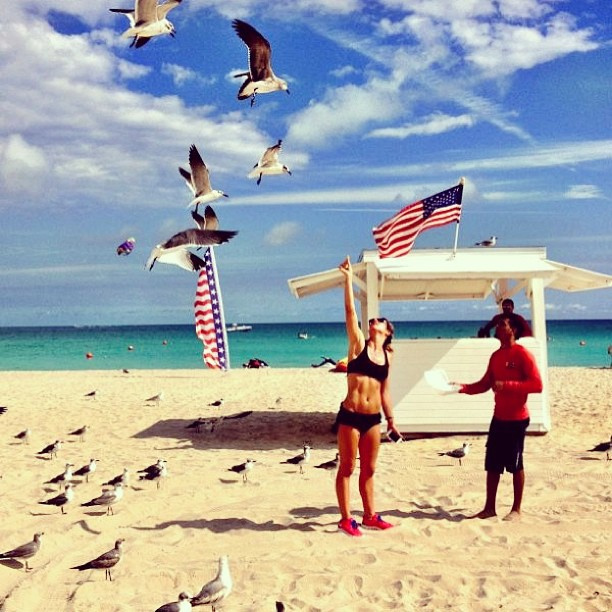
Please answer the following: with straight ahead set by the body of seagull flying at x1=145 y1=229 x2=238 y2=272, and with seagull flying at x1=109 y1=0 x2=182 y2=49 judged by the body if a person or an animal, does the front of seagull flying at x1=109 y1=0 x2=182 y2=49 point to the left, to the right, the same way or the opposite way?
the opposite way

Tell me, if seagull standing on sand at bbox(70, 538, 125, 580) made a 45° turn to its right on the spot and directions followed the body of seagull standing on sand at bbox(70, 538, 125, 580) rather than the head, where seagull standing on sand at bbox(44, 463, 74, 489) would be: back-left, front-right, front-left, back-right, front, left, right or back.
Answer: back-left

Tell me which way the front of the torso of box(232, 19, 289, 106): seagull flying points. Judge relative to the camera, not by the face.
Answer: to the viewer's right

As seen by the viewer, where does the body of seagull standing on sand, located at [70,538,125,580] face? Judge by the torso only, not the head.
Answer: to the viewer's right

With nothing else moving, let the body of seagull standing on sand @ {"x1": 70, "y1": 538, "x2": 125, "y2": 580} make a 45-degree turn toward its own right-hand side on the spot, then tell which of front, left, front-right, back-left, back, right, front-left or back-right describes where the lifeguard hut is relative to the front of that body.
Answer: left

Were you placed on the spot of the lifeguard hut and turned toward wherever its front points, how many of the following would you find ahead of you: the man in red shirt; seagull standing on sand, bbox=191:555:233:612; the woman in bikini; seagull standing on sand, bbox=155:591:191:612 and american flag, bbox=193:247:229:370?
4

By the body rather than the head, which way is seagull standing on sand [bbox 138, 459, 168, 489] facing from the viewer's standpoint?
to the viewer's right

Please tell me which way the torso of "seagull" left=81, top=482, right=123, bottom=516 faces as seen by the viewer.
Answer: to the viewer's right

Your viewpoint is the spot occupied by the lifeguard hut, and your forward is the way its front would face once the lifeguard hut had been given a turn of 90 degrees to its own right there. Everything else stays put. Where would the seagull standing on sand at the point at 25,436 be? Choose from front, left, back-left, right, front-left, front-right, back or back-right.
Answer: front

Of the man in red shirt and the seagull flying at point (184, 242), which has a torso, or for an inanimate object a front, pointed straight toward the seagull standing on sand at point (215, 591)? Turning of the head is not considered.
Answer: the man in red shirt

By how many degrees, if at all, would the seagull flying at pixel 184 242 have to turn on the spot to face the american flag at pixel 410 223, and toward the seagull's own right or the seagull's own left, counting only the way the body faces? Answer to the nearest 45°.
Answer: approximately 135° to the seagull's own right

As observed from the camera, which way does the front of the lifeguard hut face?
facing the viewer

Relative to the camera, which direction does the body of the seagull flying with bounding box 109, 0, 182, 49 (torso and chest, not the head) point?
to the viewer's right

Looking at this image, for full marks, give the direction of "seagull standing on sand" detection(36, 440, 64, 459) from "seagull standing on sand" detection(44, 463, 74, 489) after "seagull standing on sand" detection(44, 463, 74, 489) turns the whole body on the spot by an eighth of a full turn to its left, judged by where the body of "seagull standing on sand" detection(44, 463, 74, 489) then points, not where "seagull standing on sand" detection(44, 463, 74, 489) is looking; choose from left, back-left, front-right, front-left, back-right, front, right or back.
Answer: front-left

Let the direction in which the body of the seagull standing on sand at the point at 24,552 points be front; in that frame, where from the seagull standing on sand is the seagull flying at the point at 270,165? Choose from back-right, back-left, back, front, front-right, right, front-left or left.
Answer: front-left
